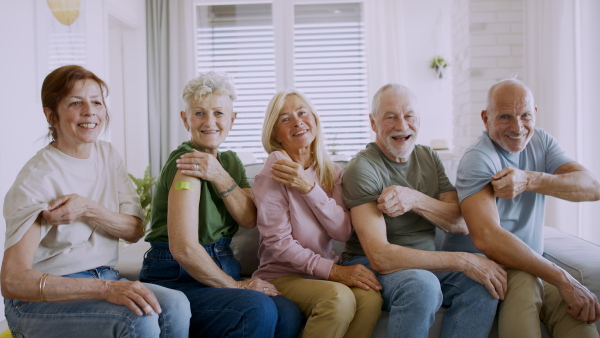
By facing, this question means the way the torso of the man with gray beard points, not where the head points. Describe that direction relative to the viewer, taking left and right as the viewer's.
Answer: facing the viewer and to the right of the viewer

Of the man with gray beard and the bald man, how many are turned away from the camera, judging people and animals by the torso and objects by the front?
0

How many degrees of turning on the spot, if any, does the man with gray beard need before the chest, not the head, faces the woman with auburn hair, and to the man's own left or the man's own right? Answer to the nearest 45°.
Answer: approximately 90° to the man's own right

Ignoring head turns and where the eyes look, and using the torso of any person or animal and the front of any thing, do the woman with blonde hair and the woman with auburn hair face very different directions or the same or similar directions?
same or similar directions

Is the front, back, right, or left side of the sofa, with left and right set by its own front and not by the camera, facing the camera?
front

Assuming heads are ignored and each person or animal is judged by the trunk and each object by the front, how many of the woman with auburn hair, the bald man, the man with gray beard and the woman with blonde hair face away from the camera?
0

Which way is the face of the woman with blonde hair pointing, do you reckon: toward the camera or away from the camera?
toward the camera

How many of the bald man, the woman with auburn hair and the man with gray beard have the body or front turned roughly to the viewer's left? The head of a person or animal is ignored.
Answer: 0
